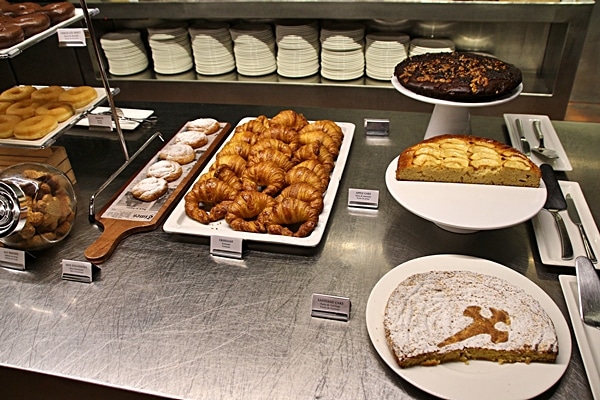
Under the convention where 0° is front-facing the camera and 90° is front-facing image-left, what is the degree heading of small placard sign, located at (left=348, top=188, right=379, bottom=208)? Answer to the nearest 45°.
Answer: approximately 0°

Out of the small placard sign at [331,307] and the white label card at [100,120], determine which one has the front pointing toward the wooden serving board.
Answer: the white label card

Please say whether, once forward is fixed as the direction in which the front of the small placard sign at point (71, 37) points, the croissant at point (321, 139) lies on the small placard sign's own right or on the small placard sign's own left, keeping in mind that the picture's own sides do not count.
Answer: on the small placard sign's own left

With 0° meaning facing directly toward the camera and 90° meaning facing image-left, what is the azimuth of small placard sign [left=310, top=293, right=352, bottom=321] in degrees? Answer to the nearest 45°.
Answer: approximately 0°
